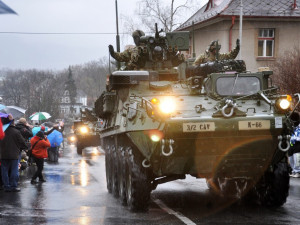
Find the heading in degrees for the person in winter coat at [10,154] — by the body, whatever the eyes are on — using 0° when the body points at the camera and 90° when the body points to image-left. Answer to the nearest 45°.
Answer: approximately 225°

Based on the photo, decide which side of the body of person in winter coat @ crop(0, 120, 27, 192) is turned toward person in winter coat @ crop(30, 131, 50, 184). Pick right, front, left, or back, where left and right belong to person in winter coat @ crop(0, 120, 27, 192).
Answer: front

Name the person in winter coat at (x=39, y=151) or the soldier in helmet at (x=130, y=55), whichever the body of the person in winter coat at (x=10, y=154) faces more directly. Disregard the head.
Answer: the person in winter coat

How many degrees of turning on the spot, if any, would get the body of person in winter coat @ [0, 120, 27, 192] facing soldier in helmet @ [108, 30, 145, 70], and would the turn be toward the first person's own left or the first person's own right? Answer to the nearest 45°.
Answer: approximately 45° to the first person's own right
